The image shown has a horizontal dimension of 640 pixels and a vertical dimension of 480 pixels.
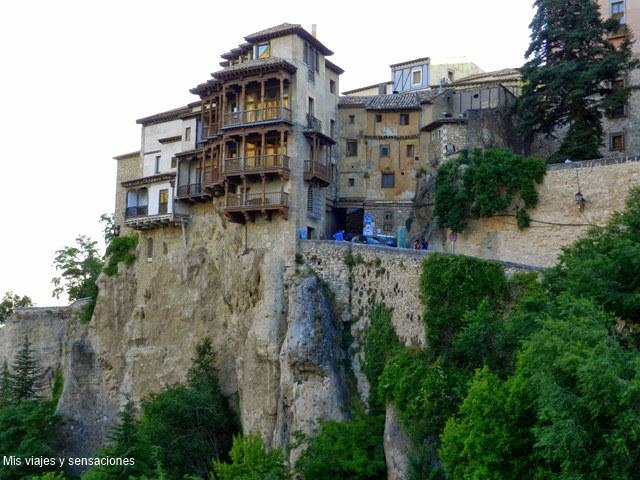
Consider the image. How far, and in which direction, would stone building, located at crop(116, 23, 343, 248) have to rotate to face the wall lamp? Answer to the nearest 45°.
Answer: approximately 90° to its left

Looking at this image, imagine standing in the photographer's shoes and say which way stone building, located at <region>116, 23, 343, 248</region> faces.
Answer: facing the viewer and to the left of the viewer

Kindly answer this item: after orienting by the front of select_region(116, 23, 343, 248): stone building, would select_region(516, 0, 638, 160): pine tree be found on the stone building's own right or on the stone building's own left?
on the stone building's own left
